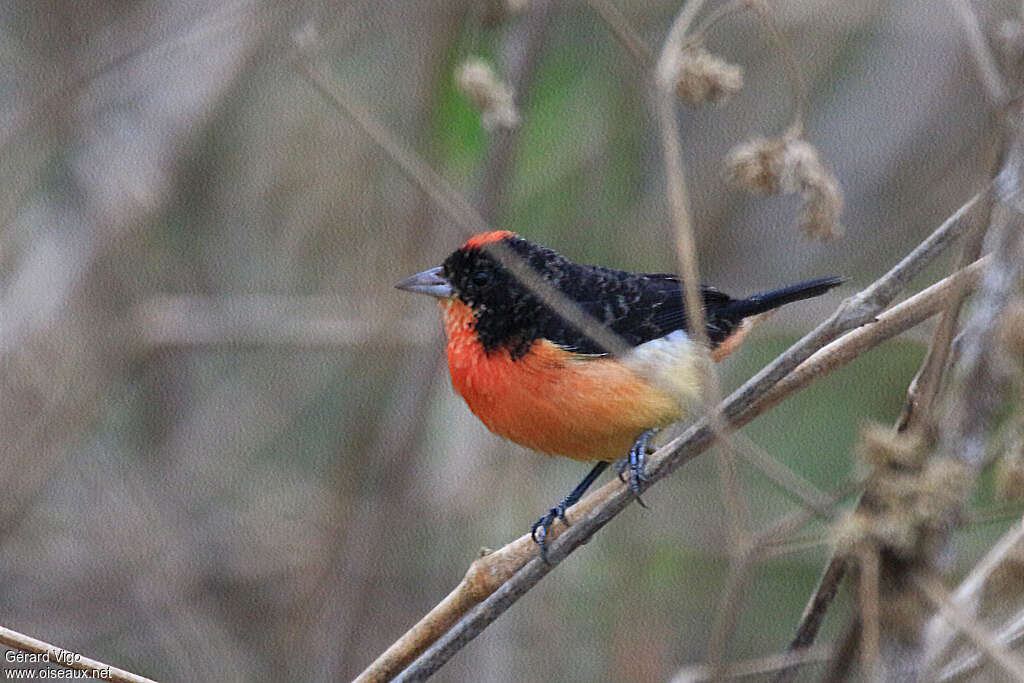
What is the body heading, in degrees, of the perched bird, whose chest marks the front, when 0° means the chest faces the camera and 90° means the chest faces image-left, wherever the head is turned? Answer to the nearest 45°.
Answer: approximately 90°

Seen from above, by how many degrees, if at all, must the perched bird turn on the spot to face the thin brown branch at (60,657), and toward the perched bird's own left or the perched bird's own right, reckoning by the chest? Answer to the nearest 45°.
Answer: approximately 45° to the perched bird's own left
